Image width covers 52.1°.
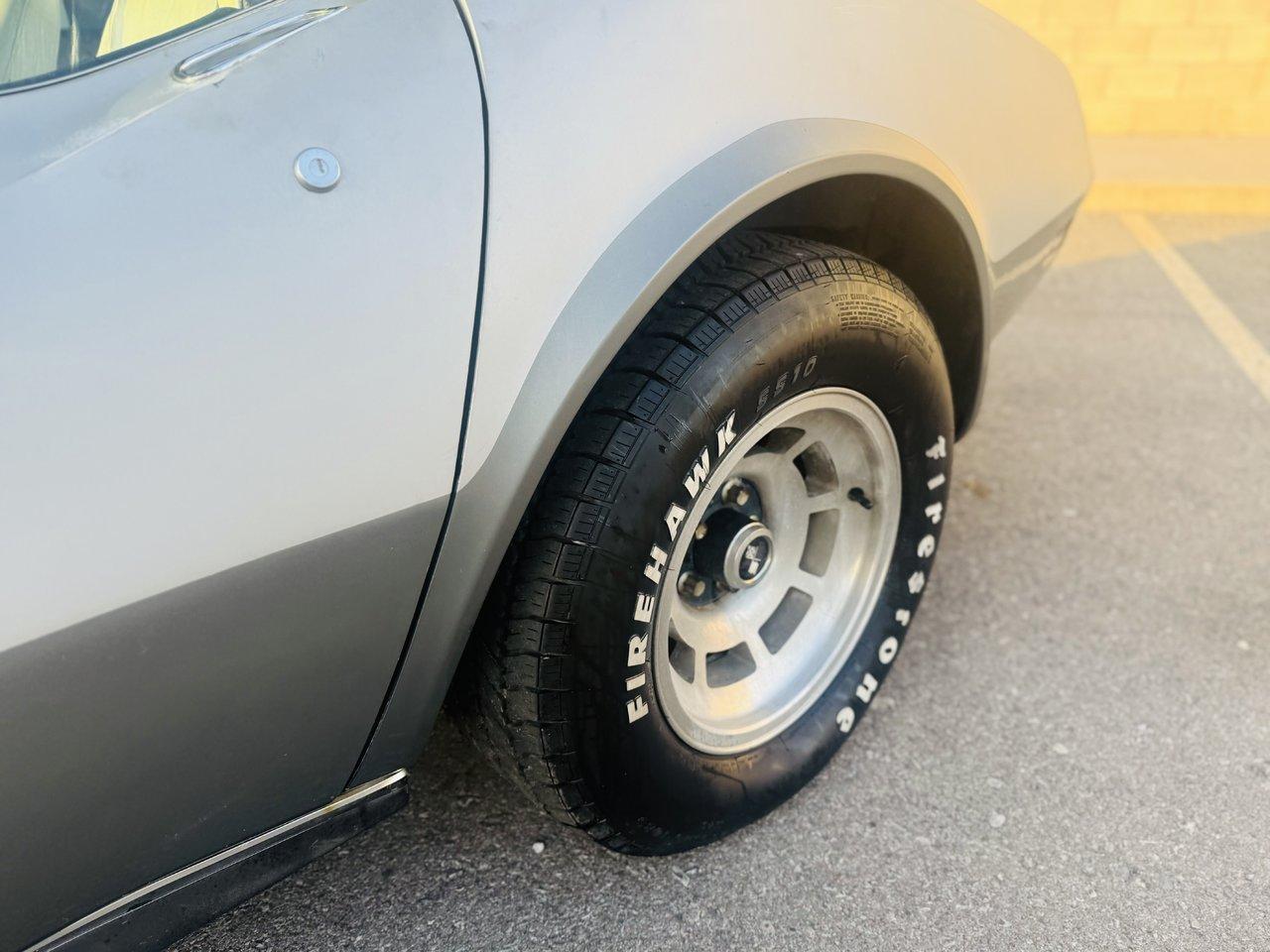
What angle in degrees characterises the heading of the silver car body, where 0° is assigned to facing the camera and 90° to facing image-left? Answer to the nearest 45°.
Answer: approximately 45°
